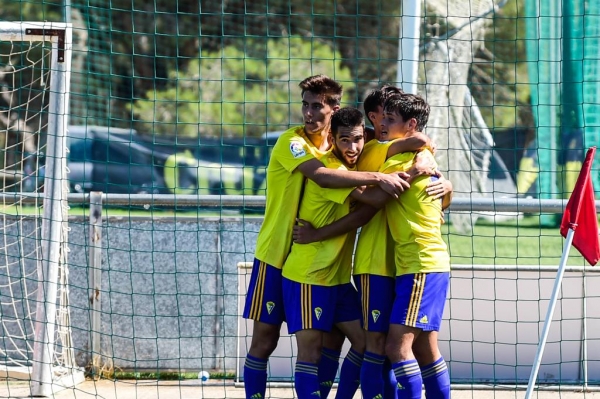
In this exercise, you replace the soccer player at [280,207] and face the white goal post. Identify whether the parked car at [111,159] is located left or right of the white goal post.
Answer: right

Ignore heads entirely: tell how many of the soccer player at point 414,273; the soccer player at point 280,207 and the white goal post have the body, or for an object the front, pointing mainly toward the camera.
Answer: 1

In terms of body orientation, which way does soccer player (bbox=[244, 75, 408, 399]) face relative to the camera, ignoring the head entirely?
to the viewer's right

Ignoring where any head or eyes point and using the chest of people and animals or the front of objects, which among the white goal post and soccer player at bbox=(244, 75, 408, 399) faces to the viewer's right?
the soccer player

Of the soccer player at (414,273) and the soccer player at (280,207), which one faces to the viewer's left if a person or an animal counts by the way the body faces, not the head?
the soccer player at (414,273)

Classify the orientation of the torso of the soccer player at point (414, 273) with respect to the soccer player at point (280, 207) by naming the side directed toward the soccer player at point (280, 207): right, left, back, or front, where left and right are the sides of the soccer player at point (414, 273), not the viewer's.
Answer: front

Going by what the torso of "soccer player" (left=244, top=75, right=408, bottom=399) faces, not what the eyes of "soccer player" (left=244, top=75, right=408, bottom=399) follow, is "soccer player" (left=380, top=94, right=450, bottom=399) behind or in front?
in front

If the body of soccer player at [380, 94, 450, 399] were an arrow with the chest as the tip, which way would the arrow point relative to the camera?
to the viewer's left

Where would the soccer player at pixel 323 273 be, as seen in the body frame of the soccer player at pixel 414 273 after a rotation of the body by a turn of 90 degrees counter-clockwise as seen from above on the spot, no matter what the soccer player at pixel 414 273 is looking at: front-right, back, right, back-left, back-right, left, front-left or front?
right

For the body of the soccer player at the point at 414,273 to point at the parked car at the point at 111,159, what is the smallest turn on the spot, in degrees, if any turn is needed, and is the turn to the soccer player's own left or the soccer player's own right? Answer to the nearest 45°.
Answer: approximately 45° to the soccer player's own right

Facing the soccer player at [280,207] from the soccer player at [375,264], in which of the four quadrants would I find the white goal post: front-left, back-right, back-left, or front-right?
front-right

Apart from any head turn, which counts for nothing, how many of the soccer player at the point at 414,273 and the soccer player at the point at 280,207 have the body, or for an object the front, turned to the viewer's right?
1

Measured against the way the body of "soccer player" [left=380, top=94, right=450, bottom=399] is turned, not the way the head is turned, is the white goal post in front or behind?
in front
